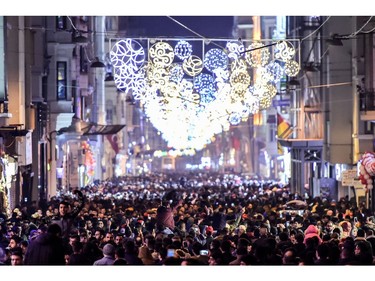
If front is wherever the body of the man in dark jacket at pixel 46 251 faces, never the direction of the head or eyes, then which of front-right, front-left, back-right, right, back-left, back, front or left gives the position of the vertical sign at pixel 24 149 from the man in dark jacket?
front-left

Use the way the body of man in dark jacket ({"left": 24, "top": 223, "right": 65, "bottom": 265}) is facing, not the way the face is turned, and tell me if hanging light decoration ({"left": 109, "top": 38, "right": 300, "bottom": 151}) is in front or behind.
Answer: in front

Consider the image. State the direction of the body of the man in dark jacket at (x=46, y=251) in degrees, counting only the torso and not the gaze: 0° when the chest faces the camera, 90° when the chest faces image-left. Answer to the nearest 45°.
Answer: approximately 225°

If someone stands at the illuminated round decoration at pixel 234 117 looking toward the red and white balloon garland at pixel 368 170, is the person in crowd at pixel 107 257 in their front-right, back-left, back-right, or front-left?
front-right
